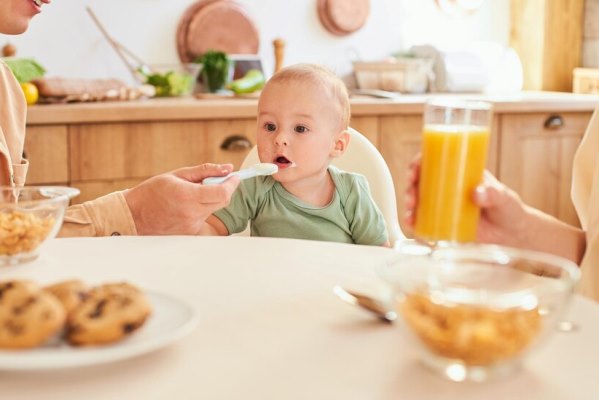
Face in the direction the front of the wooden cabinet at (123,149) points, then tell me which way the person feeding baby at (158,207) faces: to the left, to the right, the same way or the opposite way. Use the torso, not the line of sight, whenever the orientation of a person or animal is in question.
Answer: to the left

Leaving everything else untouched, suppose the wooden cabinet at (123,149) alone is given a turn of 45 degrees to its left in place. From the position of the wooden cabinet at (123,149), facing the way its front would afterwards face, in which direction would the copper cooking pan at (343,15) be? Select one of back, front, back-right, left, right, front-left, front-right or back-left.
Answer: left

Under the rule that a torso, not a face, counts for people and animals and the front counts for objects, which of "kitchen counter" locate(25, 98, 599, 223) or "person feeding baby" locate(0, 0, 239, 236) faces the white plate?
the kitchen counter

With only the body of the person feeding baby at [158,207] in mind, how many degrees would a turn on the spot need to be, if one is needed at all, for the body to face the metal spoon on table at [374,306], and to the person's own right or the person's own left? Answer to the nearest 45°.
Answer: approximately 90° to the person's own right

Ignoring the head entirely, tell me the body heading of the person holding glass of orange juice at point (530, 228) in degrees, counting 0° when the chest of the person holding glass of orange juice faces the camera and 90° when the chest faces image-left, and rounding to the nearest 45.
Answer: approximately 90°

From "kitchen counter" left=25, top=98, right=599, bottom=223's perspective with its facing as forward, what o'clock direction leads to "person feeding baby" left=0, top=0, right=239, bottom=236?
The person feeding baby is roughly at 12 o'clock from the kitchen counter.

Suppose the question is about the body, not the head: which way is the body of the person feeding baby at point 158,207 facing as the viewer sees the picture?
to the viewer's right

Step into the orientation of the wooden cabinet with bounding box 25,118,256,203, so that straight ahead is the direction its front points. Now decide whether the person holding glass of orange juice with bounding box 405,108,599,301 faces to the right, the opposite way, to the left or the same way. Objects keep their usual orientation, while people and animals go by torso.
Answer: to the right

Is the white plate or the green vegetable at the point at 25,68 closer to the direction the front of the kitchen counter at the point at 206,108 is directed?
the white plate

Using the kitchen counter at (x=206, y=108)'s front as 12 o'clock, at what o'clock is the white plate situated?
The white plate is roughly at 12 o'clock from the kitchen counter.
